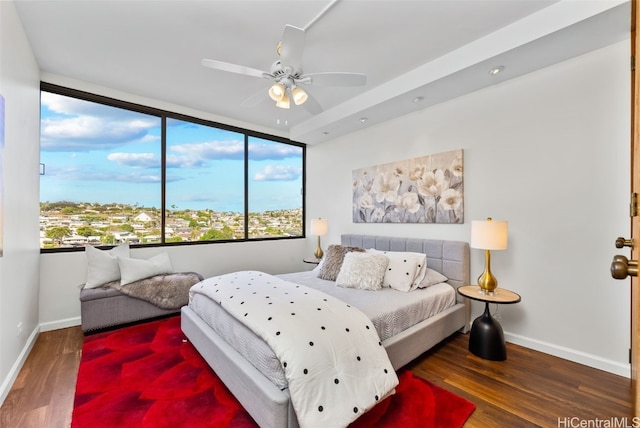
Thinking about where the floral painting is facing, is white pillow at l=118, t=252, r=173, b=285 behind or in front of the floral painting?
in front

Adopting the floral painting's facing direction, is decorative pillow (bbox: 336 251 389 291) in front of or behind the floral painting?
in front

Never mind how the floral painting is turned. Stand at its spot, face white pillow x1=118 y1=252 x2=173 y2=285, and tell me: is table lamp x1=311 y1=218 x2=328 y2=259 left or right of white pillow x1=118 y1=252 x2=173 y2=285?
right

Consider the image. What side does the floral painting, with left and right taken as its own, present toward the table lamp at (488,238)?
left

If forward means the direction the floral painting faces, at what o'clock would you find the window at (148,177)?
The window is roughly at 1 o'clock from the floral painting.

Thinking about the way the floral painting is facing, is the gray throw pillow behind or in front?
in front

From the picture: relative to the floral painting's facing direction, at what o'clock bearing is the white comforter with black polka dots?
The white comforter with black polka dots is roughly at 11 o'clock from the floral painting.

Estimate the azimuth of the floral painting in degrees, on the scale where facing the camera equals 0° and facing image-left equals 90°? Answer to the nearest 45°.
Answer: approximately 45°

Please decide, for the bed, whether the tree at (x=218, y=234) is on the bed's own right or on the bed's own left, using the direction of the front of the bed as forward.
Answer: on the bed's own right

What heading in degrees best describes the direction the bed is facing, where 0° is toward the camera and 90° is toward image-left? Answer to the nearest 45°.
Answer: approximately 45°

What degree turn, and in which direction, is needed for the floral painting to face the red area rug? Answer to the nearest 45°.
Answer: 0° — it already faces it

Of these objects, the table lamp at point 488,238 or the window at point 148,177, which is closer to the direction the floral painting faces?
the window
